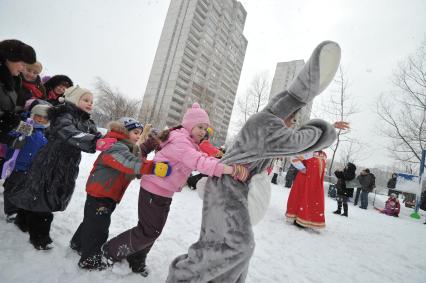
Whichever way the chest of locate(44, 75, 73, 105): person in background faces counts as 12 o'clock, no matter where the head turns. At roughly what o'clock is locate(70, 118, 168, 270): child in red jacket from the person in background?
The child in red jacket is roughly at 1 o'clock from the person in background.

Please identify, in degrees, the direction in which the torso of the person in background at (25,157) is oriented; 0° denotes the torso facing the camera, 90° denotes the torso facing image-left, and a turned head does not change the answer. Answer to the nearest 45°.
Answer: approximately 315°

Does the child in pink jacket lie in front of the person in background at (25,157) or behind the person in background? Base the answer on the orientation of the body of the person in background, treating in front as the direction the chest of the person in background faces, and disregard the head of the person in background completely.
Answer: in front

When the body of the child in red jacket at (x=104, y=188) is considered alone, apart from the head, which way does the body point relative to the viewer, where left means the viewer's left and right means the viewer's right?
facing to the right of the viewer

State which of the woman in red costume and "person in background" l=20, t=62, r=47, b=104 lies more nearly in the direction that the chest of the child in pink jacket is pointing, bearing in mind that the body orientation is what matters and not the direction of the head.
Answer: the woman in red costume

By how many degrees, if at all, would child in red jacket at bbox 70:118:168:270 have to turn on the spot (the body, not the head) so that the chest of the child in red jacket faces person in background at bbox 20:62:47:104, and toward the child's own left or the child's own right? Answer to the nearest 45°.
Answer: approximately 135° to the child's own left

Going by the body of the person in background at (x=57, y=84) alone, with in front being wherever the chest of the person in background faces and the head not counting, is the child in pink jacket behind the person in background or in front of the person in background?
in front

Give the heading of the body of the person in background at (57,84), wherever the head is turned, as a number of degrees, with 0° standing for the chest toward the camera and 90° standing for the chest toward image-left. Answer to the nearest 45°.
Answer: approximately 315°

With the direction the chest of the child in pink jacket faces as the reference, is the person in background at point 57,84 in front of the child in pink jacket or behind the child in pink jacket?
behind

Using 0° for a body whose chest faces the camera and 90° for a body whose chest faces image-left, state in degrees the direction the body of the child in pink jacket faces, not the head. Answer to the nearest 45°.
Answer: approximately 270°

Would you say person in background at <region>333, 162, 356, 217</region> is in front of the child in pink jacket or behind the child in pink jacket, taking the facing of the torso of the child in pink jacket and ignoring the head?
in front
